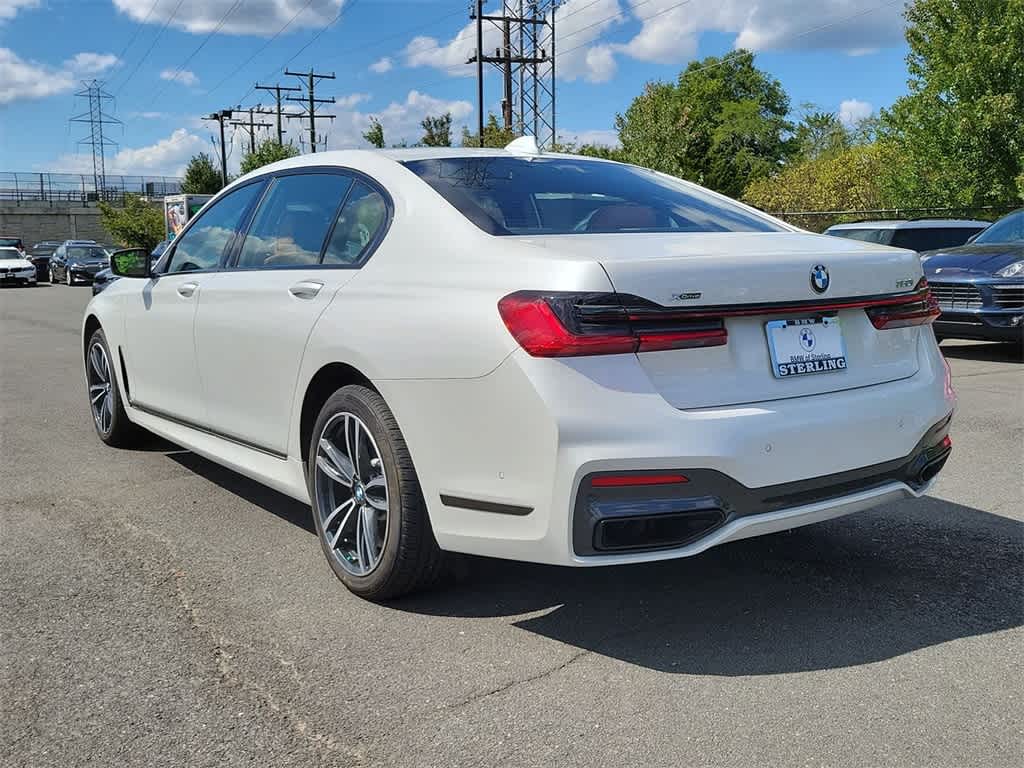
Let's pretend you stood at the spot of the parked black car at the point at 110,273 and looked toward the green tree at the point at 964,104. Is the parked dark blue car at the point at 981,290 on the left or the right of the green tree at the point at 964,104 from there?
right

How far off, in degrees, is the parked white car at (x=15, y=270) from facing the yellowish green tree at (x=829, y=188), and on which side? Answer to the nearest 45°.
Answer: approximately 45° to its left

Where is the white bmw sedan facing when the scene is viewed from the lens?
facing away from the viewer and to the left of the viewer

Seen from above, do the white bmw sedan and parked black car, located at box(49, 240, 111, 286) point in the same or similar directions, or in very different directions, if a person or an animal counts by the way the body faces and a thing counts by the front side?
very different directions

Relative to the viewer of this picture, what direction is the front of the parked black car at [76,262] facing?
facing the viewer and to the right of the viewer

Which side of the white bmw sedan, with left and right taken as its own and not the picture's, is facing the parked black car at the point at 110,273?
front

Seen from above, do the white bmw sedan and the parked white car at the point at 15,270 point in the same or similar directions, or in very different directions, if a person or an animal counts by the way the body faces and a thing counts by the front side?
very different directions
